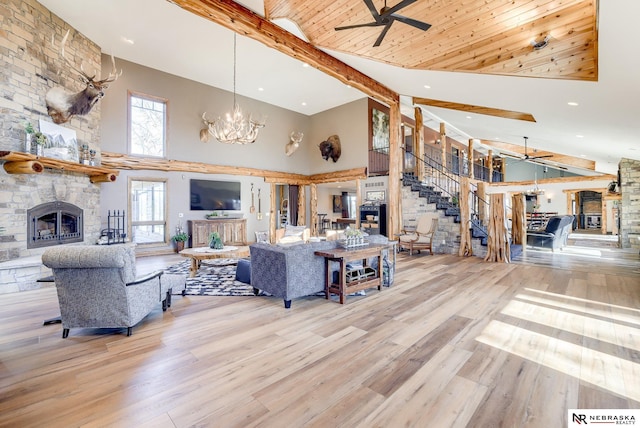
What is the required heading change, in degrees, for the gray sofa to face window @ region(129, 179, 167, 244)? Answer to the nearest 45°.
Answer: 0° — it already faces it

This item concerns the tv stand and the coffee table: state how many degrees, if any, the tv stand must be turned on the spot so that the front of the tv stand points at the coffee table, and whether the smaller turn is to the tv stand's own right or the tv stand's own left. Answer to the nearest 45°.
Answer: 0° — it already faces it

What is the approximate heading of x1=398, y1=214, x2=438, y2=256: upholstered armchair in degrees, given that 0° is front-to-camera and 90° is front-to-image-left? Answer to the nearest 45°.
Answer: approximately 45°

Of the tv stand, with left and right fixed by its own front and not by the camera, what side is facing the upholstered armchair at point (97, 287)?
front

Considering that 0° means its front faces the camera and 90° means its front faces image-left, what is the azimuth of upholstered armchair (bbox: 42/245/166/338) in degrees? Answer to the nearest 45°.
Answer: approximately 225°

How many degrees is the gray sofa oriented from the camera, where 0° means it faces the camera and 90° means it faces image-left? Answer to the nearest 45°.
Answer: approximately 135°

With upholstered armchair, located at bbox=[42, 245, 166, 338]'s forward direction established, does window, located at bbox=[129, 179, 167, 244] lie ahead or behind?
ahead

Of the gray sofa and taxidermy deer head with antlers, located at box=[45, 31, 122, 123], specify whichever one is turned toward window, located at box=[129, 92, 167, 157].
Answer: the gray sofa

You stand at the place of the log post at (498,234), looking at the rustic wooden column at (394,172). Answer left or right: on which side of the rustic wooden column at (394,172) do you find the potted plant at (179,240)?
left

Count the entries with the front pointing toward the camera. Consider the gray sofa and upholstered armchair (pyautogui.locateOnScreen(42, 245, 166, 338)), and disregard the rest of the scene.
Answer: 0

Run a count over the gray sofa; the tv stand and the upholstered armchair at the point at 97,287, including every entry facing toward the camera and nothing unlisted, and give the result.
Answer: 1

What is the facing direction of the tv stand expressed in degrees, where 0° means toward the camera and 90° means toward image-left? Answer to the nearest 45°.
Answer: approximately 0°
